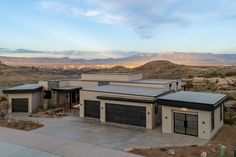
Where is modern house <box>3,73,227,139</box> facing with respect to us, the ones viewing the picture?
facing the viewer and to the left of the viewer

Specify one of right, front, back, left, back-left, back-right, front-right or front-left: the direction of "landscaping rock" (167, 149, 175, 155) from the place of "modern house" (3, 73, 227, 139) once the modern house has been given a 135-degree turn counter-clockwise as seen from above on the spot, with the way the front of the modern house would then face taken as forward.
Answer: right
